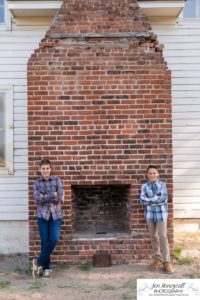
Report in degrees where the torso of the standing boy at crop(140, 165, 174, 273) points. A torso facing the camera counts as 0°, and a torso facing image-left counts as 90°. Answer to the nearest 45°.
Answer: approximately 0°

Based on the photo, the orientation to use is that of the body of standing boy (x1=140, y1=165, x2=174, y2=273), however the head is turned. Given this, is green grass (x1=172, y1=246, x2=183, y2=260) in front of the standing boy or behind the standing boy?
behind

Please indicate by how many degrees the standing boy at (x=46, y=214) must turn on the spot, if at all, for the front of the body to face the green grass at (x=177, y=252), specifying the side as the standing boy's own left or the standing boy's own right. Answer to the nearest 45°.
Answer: approximately 90° to the standing boy's own left

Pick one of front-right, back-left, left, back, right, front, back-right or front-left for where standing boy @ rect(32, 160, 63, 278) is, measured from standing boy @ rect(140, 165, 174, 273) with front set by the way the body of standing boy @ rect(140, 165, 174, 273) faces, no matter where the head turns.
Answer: right

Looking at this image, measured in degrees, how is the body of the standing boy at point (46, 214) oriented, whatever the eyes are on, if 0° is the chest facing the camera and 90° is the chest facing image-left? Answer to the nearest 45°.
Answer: approximately 0°

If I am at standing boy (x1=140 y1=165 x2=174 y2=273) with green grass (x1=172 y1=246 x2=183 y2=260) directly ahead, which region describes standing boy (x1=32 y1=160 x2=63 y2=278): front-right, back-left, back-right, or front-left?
back-left

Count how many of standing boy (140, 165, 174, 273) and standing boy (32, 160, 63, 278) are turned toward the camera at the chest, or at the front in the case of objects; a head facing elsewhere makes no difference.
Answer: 2
